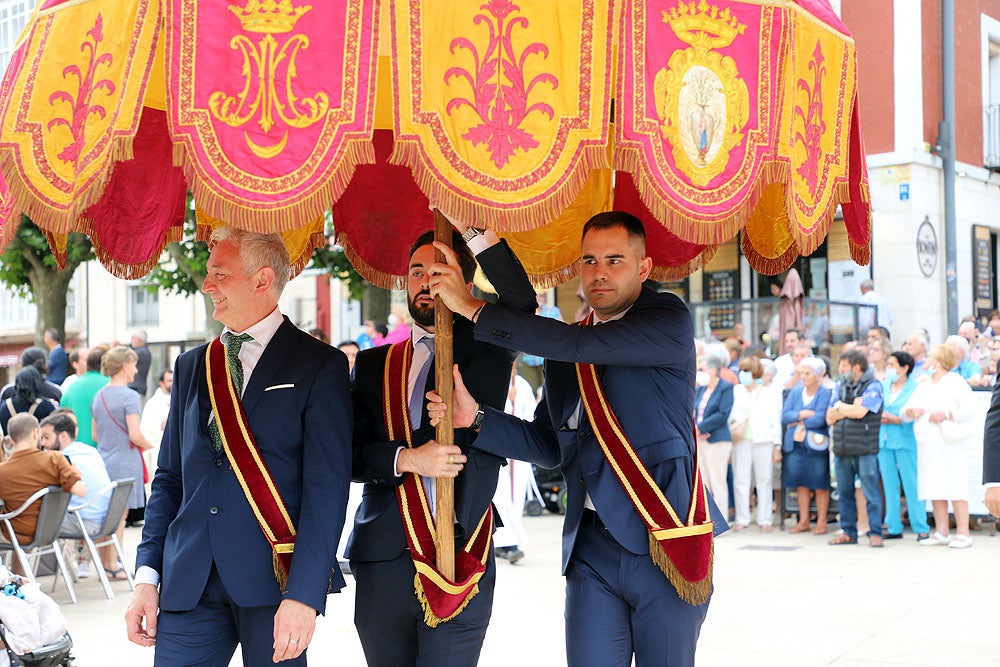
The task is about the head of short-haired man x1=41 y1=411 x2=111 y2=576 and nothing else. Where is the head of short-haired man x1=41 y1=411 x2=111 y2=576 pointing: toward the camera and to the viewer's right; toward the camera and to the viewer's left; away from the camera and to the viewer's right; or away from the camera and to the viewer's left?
toward the camera and to the viewer's left

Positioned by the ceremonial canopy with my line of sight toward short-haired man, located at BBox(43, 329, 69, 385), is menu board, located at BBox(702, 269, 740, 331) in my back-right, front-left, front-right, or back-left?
front-right

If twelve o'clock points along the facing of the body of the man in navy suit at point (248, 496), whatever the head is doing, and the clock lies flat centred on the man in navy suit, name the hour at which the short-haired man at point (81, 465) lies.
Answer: The short-haired man is roughly at 4 o'clock from the man in navy suit.

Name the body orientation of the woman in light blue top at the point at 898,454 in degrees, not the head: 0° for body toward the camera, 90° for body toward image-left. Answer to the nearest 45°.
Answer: approximately 45°

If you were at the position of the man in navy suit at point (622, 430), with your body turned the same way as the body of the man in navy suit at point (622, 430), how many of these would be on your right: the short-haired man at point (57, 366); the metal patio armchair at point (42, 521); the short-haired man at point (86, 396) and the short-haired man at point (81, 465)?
4

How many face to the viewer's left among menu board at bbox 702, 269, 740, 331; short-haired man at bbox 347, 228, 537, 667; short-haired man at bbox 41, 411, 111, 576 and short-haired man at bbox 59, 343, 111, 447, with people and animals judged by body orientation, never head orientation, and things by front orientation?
1

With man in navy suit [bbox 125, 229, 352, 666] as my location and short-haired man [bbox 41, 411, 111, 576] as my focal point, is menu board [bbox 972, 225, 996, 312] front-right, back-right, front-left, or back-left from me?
front-right

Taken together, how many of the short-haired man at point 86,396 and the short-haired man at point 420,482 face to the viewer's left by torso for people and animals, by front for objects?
0

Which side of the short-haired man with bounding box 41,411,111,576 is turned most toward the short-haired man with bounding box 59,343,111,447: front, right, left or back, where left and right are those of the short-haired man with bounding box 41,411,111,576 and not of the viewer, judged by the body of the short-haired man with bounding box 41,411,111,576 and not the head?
right

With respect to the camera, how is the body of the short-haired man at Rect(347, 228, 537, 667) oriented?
toward the camera

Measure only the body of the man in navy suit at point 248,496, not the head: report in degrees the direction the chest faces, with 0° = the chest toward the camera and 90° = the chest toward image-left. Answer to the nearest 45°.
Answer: approximately 45°

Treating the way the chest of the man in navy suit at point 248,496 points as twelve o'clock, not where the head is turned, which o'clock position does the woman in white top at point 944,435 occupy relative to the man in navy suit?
The woman in white top is roughly at 6 o'clock from the man in navy suit.
